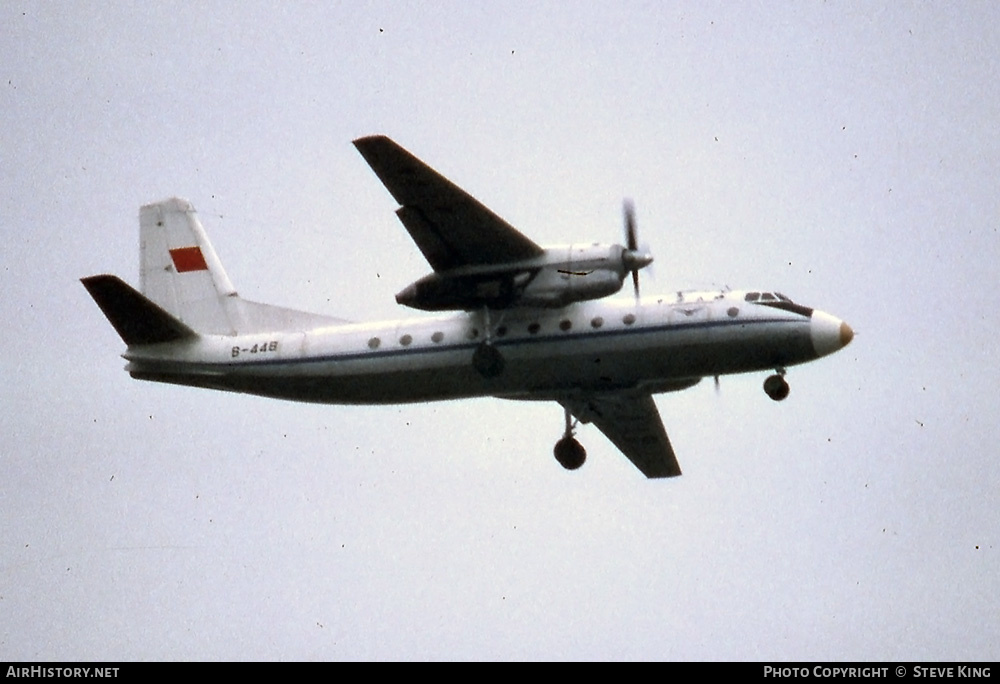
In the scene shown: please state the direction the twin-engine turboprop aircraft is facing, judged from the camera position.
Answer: facing to the right of the viewer
